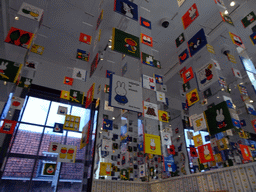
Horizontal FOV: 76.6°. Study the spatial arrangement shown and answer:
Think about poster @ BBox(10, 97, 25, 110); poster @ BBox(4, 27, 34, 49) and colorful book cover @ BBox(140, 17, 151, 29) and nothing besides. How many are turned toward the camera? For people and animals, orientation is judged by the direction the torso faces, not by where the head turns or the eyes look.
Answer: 3

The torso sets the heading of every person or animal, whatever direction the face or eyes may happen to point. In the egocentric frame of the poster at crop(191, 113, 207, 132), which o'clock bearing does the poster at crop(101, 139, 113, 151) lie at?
the poster at crop(101, 139, 113, 151) is roughly at 3 o'clock from the poster at crop(191, 113, 207, 132).

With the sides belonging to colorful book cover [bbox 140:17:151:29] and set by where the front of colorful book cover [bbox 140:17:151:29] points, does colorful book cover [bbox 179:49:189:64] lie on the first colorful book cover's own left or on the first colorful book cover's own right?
on the first colorful book cover's own left

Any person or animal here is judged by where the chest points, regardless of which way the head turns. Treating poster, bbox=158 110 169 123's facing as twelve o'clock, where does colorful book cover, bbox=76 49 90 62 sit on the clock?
The colorful book cover is roughly at 2 o'clock from the poster.

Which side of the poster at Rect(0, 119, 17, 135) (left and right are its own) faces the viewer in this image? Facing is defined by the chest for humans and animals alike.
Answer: front

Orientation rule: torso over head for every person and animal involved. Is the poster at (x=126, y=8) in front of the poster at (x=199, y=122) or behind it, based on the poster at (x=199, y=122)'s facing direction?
in front

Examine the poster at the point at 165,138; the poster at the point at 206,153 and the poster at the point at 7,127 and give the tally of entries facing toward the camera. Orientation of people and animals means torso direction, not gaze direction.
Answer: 3

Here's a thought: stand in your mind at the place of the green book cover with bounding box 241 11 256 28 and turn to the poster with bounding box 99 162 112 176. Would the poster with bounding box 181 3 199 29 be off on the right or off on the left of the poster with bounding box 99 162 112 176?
left

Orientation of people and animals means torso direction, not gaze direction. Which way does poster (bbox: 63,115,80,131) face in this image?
toward the camera
